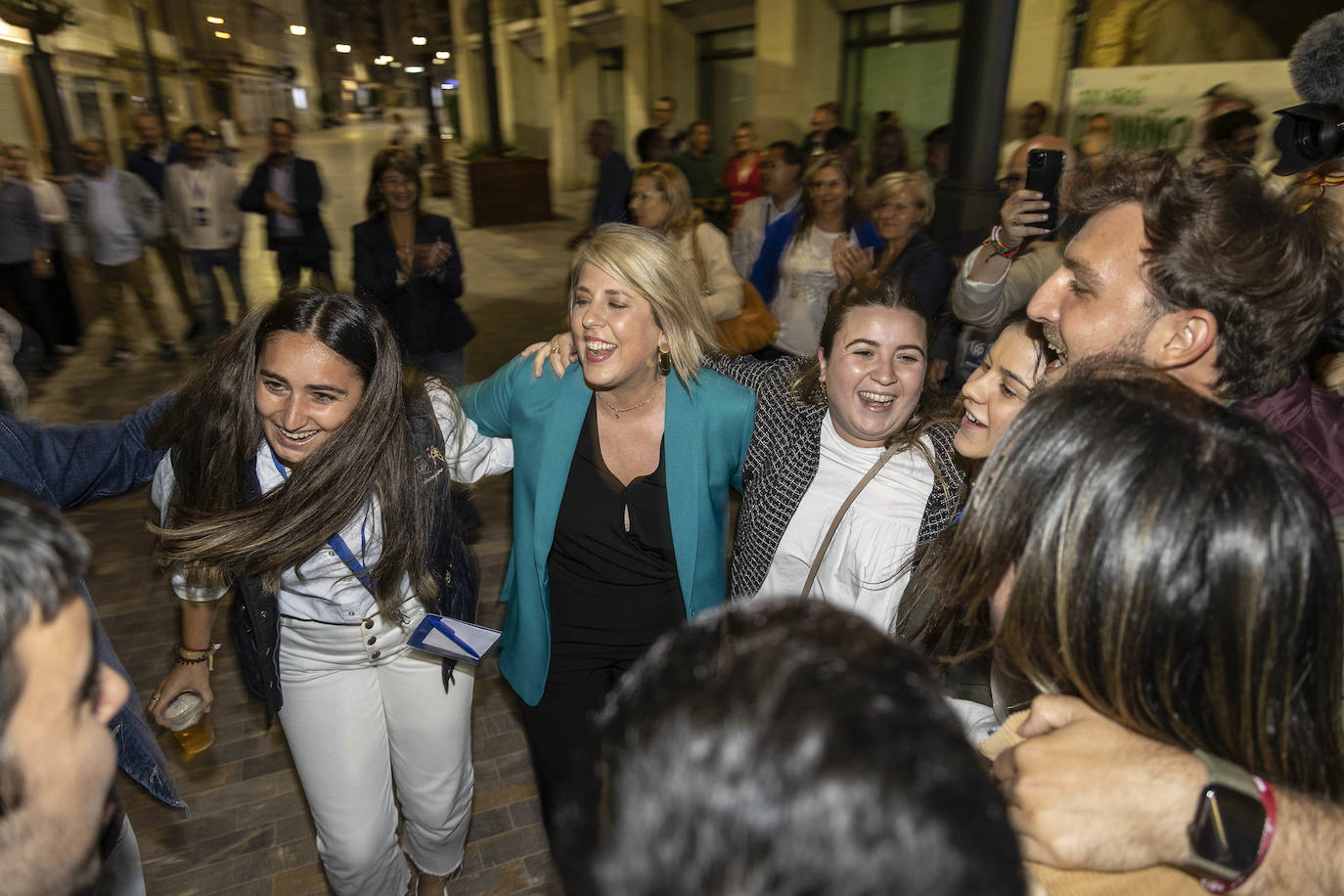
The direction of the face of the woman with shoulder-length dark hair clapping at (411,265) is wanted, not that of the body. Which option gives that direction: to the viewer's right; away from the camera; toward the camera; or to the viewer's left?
toward the camera

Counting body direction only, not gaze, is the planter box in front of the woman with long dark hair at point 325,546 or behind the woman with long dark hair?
behind

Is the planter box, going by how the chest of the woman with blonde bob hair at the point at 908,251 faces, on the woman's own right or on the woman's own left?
on the woman's own right

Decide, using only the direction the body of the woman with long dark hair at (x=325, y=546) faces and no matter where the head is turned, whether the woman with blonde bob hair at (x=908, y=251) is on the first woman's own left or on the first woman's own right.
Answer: on the first woman's own left

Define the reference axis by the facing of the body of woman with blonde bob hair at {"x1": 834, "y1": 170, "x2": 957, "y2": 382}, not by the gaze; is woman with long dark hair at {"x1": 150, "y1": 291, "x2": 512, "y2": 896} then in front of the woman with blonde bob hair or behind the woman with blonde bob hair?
in front

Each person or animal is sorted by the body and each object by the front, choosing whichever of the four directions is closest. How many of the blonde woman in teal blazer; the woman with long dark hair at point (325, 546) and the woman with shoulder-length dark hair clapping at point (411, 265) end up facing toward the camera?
3

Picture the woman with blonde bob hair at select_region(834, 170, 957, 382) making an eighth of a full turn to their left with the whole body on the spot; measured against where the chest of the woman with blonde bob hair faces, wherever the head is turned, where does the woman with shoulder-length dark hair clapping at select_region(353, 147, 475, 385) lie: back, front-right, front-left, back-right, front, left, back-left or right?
right

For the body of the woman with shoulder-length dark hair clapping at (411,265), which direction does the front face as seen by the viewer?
toward the camera

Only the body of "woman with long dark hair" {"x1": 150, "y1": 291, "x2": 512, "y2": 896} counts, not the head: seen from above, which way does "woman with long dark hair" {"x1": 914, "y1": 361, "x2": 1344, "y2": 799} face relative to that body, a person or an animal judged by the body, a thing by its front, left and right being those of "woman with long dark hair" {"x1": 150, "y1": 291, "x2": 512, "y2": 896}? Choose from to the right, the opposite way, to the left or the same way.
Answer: the opposite way

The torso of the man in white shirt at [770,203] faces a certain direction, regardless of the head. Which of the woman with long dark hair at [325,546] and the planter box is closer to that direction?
the woman with long dark hair

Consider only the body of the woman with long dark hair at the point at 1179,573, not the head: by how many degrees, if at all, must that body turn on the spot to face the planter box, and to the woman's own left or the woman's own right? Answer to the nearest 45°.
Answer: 0° — they already face it

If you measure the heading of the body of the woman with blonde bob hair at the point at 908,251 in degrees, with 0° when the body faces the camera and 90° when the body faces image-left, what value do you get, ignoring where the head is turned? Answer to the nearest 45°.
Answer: approximately 45°

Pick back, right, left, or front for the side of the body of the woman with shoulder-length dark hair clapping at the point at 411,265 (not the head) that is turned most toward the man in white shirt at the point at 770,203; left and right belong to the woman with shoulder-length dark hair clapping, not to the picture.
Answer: left

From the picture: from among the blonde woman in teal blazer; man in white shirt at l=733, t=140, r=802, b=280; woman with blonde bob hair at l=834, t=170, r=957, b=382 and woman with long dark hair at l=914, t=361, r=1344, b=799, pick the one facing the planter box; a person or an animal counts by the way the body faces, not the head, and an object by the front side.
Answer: the woman with long dark hair

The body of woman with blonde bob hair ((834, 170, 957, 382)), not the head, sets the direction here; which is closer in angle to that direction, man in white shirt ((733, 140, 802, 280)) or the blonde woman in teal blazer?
the blonde woman in teal blazer

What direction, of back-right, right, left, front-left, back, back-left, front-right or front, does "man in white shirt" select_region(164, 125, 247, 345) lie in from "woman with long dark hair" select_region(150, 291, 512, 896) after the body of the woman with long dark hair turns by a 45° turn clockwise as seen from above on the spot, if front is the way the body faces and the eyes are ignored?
back-right

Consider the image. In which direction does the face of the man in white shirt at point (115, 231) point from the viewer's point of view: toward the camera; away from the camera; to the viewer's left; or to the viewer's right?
toward the camera

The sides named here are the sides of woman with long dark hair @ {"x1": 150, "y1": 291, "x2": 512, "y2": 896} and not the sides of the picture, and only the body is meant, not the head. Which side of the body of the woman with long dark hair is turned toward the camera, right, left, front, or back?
front

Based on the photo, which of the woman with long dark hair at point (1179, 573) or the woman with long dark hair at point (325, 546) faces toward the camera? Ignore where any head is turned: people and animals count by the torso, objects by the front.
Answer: the woman with long dark hair at point (325, 546)

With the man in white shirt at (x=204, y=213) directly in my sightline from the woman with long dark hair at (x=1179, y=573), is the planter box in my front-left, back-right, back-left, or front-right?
front-right
